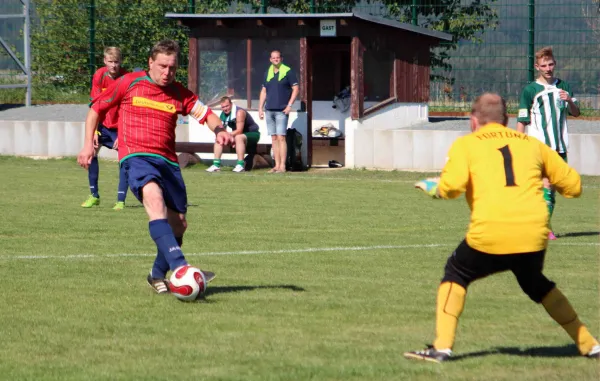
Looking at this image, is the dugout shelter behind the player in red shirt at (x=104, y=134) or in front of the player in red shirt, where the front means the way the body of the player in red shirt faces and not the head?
behind

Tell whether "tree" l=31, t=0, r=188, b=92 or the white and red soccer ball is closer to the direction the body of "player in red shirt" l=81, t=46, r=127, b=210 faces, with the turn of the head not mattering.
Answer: the white and red soccer ball

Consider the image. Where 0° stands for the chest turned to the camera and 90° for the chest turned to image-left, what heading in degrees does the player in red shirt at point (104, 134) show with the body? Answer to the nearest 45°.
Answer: approximately 0°

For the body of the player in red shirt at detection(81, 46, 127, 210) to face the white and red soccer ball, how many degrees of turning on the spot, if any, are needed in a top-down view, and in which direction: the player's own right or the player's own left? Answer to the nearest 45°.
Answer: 0° — they already face it

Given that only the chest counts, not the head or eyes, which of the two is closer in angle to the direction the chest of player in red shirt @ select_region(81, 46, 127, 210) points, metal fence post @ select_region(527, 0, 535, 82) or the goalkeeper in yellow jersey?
the goalkeeper in yellow jersey

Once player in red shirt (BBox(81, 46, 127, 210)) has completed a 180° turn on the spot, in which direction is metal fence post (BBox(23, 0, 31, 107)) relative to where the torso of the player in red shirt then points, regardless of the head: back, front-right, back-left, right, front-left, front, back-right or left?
front

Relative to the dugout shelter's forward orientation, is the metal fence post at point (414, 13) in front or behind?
behind

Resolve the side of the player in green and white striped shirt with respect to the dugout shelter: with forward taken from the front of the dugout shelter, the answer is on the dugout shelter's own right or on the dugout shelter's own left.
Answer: on the dugout shelter's own left

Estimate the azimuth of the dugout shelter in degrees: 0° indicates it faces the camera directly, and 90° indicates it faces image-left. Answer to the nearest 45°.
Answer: approximately 45°

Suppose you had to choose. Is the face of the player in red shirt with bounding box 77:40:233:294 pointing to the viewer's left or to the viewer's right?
to the viewer's right
